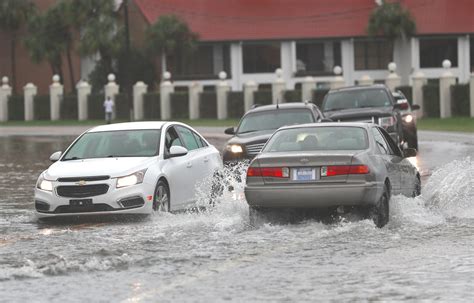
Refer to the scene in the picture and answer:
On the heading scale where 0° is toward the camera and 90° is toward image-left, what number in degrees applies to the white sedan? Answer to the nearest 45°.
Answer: approximately 45°

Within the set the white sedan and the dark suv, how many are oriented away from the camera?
0

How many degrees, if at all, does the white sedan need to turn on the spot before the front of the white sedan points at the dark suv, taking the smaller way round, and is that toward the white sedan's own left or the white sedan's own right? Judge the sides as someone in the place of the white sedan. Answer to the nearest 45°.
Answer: approximately 180°

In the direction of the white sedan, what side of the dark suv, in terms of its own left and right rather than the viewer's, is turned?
front

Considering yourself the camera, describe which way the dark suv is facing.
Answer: facing the viewer
